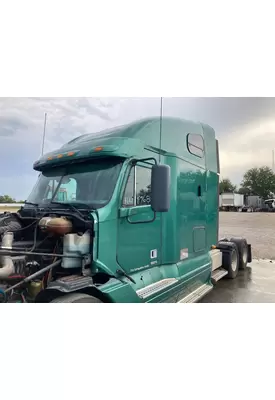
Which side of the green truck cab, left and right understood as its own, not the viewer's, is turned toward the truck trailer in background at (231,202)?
back
